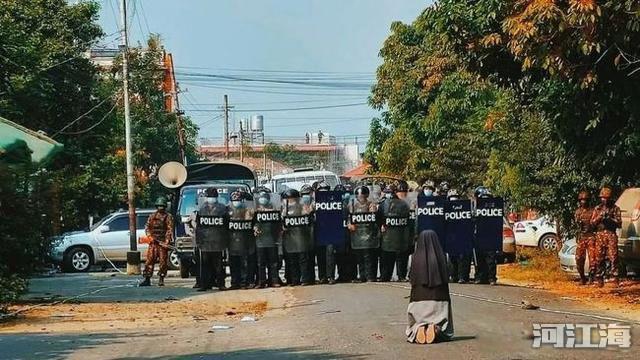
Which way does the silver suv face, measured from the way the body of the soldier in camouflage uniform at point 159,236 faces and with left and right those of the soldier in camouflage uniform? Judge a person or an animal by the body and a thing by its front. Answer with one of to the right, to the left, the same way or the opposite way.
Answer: to the right

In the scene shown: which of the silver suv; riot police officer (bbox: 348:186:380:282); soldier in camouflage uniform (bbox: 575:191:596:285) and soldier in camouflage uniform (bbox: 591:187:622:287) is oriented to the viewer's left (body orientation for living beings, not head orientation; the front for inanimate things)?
the silver suv

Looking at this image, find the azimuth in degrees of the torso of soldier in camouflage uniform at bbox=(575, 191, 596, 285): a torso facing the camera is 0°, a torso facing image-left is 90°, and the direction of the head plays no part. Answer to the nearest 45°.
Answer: approximately 0°

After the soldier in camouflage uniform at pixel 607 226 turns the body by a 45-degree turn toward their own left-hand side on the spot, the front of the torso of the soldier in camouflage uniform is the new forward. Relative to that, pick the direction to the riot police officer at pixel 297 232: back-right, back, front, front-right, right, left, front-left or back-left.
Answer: back-right

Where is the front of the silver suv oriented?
to the viewer's left

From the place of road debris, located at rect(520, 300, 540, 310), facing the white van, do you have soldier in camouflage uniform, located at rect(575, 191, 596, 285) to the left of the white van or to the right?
right

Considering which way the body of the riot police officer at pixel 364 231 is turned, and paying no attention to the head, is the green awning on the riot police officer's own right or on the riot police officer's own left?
on the riot police officer's own right

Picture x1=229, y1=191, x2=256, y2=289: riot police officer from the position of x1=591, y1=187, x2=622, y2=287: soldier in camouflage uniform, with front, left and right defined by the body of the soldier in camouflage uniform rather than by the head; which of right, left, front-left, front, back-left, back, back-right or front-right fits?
right

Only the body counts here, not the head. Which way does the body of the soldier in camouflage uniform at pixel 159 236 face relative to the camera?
toward the camera

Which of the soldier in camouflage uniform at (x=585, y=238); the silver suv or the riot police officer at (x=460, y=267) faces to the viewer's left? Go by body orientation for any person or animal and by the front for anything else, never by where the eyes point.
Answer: the silver suv

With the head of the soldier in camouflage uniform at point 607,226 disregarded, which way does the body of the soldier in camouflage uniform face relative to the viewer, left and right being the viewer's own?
facing the viewer

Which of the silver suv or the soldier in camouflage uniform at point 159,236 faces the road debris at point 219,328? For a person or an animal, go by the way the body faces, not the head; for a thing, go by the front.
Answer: the soldier in camouflage uniform

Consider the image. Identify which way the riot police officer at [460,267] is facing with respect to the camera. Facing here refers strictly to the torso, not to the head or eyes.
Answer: toward the camera
